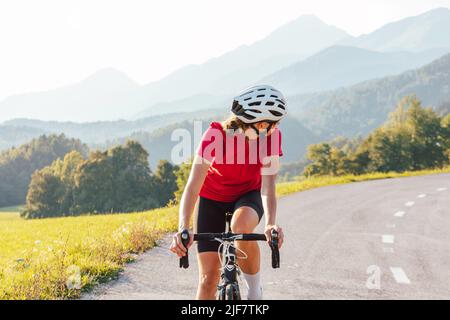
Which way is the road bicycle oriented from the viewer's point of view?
toward the camera

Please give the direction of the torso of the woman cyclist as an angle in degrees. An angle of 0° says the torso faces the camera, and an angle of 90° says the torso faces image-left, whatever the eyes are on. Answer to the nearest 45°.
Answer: approximately 0°
